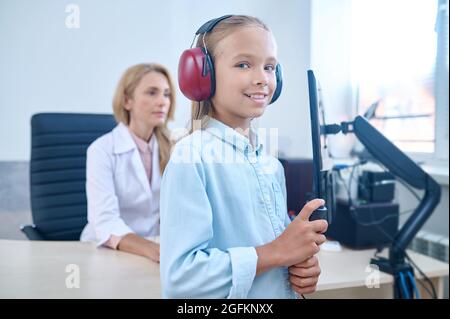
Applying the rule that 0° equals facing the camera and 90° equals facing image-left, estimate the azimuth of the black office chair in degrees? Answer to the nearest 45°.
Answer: approximately 315°

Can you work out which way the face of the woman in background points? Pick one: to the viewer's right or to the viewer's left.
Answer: to the viewer's right

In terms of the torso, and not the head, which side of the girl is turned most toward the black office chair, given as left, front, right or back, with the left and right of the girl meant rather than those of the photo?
back

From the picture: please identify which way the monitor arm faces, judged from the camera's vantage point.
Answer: facing to the left of the viewer
